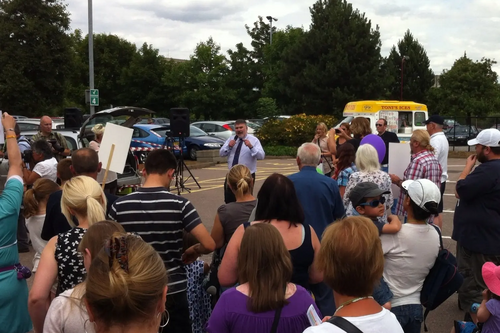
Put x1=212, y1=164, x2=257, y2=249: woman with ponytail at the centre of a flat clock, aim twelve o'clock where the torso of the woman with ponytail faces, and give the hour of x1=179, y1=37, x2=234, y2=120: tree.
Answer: The tree is roughly at 12 o'clock from the woman with ponytail.

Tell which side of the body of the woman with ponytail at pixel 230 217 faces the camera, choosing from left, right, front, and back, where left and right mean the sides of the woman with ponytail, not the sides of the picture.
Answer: back

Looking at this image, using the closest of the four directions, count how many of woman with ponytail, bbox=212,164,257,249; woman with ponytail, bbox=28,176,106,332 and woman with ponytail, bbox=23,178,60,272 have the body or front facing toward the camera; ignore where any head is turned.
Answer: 0

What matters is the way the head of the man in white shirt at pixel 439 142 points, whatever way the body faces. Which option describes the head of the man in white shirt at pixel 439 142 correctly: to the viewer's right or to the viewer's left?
to the viewer's left

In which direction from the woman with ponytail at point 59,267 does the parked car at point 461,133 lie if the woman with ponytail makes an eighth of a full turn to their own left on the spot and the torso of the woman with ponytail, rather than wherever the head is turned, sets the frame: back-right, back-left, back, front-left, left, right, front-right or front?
back-right

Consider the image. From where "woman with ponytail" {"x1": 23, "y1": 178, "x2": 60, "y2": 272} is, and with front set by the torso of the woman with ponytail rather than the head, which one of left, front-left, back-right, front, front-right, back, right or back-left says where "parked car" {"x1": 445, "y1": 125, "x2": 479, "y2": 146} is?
front

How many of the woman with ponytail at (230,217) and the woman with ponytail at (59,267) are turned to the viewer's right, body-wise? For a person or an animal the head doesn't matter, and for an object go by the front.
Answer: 0

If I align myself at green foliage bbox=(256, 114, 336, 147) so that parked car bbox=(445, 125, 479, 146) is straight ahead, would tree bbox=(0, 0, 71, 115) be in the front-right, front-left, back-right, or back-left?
back-left

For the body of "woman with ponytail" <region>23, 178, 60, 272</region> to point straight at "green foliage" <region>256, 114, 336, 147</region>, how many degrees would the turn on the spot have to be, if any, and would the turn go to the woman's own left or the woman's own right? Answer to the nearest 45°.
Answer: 0° — they already face it

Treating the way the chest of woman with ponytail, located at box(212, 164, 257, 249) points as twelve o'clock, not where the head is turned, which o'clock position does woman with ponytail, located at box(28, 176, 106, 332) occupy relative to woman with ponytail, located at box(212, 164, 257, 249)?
woman with ponytail, located at box(28, 176, 106, 332) is roughly at 7 o'clock from woman with ponytail, located at box(212, 164, 257, 249).

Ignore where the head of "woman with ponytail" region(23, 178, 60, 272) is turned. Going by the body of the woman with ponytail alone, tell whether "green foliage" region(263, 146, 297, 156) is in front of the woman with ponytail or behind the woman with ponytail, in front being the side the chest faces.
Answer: in front

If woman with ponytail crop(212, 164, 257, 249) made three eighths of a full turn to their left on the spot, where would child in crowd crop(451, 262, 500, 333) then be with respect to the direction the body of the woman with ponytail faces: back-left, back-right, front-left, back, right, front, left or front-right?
left

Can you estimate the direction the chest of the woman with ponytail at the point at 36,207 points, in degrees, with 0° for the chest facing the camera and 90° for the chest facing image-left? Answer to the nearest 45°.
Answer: approximately 225°

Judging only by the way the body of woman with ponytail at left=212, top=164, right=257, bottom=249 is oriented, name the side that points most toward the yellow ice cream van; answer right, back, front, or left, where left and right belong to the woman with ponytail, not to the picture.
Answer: front

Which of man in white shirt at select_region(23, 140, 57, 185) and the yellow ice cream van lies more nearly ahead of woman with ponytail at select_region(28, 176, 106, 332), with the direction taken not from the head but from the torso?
the man in white shirt

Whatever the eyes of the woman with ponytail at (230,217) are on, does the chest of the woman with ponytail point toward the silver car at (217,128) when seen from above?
yes

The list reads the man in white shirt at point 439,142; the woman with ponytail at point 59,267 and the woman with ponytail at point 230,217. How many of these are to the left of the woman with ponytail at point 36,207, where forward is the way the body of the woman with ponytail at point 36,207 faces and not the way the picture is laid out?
0

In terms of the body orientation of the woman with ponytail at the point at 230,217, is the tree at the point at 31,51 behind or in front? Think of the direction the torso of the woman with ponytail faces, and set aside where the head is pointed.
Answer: in front

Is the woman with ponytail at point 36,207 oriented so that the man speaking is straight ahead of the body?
yes
